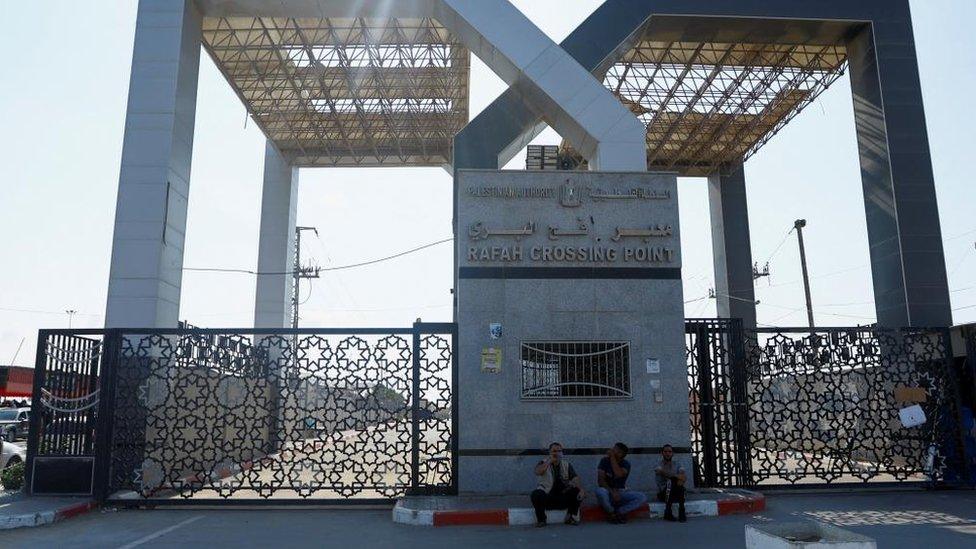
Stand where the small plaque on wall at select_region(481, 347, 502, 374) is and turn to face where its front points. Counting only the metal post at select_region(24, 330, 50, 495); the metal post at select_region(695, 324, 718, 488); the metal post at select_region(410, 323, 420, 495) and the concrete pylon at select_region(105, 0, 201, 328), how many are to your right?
3

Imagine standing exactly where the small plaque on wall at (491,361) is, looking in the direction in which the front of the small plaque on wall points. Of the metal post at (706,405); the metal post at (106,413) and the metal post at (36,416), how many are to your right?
2

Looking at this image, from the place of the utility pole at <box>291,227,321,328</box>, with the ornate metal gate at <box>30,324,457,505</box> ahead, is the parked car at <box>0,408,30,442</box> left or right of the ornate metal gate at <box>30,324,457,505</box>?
right

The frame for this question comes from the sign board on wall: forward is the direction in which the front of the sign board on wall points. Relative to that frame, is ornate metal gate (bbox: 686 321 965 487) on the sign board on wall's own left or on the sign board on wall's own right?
on the sign board on wall's own left

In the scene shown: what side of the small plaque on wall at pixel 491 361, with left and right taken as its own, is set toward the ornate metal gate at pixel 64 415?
right

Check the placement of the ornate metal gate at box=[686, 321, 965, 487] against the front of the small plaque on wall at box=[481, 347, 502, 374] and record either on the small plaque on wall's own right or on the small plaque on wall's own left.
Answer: on the small plaque on wall's own left

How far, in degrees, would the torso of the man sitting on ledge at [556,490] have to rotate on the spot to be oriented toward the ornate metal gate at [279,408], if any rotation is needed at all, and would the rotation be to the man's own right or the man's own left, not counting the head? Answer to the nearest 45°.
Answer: approximately 90° to the man's own right

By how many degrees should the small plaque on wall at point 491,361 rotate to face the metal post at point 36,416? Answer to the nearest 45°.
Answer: approximately 90° to its right
